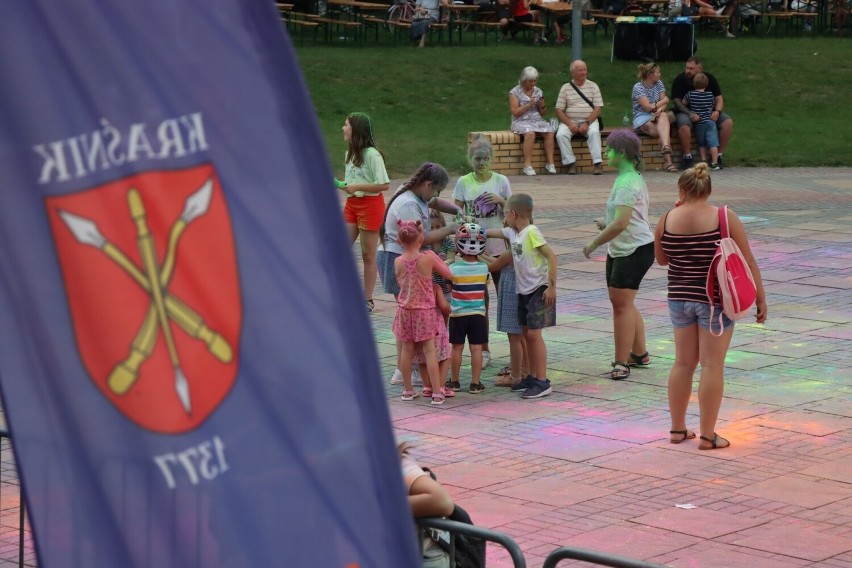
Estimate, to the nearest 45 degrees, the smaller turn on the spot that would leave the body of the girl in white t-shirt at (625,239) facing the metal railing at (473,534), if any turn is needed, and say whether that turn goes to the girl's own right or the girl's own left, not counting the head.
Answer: approximately 90° to the girl's own left

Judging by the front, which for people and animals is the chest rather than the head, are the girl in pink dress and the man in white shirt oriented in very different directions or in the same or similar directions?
very different directions

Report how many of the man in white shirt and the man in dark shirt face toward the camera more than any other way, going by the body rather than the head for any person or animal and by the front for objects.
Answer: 2

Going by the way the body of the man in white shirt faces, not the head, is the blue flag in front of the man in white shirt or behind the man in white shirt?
in front

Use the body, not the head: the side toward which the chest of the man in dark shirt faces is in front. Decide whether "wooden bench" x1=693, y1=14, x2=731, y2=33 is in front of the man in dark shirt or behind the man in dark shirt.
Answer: behind

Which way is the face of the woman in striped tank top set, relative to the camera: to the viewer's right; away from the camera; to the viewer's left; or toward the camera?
away from the camera

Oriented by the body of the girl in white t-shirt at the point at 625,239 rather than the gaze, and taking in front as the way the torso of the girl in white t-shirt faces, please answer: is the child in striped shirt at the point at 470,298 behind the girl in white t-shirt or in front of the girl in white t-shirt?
in front

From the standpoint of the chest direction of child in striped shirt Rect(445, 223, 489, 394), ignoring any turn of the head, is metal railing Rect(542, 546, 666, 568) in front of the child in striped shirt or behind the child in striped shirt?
behind

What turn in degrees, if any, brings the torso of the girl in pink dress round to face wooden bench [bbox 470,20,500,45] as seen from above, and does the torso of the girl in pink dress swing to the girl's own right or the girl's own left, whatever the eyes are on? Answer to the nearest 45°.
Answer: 0° — they already face it

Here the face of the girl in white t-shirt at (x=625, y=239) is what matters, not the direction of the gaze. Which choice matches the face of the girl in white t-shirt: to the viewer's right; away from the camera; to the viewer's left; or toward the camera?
to the viewer's left

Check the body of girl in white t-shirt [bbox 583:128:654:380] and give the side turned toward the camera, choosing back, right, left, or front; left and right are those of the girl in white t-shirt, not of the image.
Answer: left

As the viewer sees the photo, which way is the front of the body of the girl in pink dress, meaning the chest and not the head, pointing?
away from the camera

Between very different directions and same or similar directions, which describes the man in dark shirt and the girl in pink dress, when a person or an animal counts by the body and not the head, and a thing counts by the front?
very different directions

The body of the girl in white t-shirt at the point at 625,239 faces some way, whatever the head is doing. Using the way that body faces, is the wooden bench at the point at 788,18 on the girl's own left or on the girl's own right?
on the girl's own right
